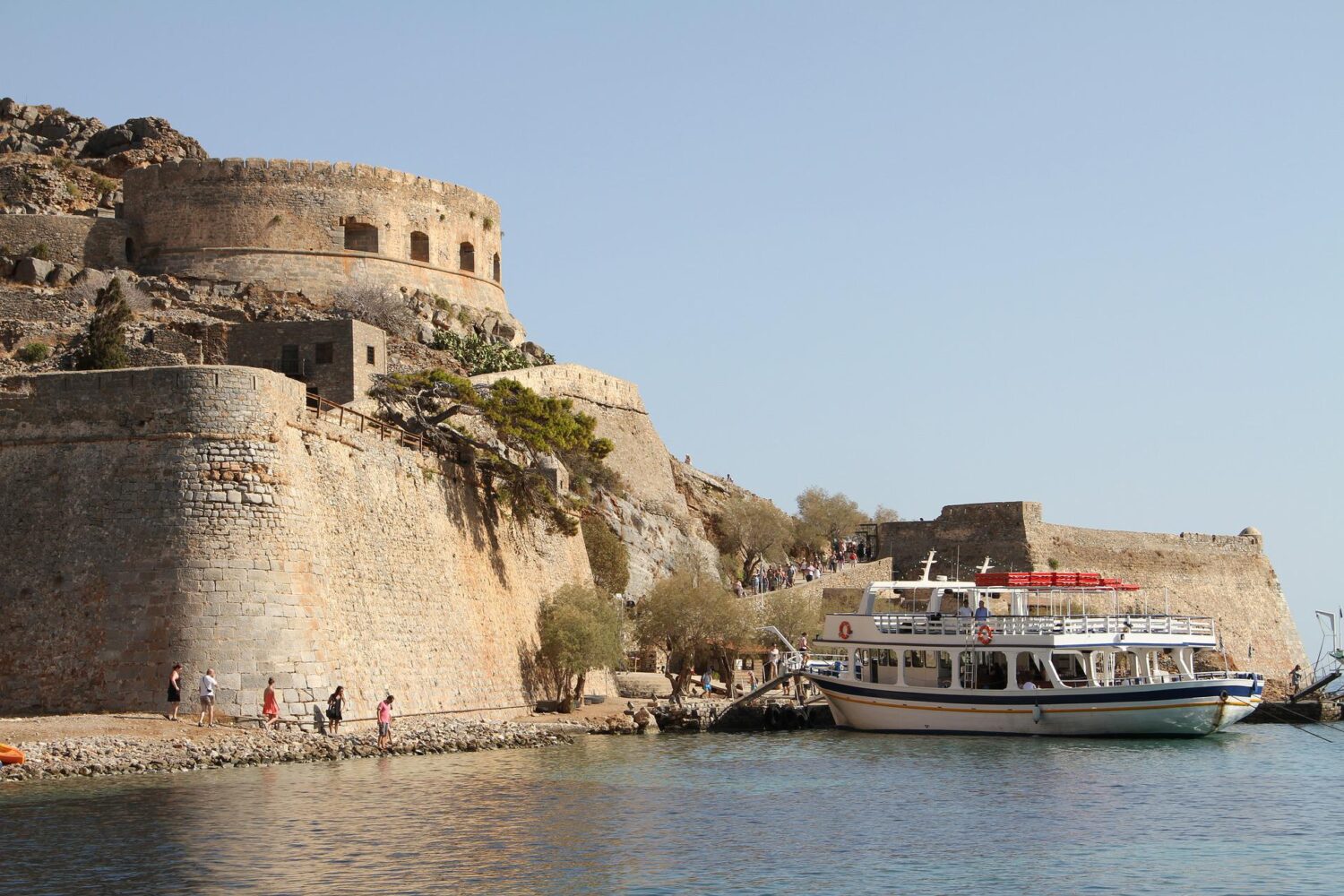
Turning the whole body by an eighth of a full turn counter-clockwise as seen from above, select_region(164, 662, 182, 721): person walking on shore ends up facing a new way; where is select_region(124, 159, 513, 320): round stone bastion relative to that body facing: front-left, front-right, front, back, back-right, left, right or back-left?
front-left

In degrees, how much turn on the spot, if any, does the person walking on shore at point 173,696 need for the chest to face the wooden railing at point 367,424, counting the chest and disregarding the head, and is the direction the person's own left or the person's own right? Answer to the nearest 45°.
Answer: approximately 45° to the person's own left

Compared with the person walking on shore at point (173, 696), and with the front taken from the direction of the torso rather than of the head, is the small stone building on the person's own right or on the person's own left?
on the person's own left

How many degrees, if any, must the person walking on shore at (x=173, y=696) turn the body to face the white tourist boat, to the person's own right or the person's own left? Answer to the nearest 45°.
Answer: approximately 45° to the person's own left

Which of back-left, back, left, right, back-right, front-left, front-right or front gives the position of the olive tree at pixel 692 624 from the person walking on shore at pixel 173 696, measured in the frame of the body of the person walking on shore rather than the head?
front-left

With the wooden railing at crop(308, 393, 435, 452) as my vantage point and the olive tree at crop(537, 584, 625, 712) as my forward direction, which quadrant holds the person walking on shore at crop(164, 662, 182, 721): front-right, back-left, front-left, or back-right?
back-right

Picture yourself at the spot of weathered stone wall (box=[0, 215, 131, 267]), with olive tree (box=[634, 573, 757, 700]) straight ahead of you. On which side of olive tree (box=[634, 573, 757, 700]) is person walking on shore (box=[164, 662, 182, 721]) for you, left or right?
right

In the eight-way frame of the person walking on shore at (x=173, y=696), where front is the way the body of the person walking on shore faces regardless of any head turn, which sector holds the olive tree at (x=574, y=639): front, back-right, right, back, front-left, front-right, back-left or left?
front-left
